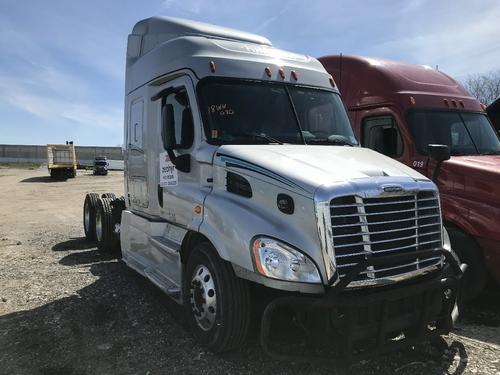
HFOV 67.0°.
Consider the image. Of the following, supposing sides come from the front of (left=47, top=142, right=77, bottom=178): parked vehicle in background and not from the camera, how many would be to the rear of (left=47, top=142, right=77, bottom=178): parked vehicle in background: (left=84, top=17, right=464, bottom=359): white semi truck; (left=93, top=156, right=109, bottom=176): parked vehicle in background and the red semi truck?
2

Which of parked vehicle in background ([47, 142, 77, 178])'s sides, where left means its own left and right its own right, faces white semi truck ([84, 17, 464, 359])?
back

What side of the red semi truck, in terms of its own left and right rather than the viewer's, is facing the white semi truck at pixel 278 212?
right

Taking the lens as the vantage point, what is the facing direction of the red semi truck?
facing the viewer and to the right of the viewer

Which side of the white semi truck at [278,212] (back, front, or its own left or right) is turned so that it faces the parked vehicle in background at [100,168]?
back

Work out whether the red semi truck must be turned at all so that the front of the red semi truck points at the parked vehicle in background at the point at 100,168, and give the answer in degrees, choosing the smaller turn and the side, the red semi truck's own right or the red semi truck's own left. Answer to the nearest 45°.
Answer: approximately 180°

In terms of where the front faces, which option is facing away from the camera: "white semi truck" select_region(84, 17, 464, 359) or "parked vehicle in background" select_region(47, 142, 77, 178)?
the parked vehicle in background

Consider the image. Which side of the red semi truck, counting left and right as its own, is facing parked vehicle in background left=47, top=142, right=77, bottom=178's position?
back

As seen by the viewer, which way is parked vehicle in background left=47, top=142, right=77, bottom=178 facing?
away from the camera

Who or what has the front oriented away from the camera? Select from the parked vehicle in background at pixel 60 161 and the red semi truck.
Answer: the parked vehicle in background

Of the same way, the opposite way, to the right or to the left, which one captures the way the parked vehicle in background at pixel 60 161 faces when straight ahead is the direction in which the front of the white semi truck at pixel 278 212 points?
the opposite way

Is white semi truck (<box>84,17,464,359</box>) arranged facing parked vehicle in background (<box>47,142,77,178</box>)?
no

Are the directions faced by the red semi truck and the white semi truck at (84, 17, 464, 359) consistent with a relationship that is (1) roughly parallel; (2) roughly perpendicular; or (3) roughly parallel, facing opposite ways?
roughly parallel

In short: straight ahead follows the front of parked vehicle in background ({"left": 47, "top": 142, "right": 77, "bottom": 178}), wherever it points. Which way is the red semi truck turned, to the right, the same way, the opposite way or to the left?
the opposite way

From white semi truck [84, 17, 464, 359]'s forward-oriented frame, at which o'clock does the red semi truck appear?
The red semi truck is roughly at 9 o'clock from the white semi truck.
